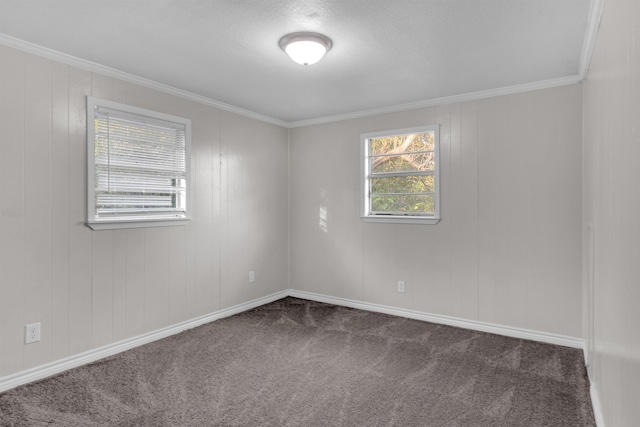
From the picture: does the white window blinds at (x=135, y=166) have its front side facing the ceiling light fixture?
yes

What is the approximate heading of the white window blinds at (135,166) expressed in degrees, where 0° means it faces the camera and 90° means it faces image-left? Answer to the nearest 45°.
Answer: approximately 315°

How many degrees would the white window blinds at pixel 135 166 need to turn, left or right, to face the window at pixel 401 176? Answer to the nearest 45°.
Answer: approximately 45° to its left

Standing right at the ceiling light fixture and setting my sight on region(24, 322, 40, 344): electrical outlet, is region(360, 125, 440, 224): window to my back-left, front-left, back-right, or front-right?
back-right

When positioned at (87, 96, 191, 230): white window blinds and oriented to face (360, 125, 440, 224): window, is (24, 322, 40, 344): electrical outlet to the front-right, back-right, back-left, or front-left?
back-right

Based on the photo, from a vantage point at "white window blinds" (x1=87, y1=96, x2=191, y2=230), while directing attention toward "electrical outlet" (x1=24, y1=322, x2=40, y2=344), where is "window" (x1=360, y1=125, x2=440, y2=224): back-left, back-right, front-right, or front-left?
back-left
